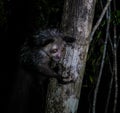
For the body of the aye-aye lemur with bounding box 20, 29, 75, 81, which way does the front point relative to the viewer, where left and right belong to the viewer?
facing the viewer and to the right of the viewer
